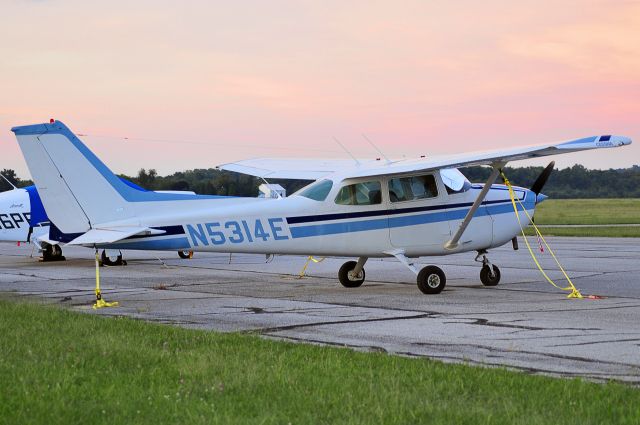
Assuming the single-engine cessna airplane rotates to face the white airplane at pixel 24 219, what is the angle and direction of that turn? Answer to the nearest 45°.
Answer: approximately 90° to its left
